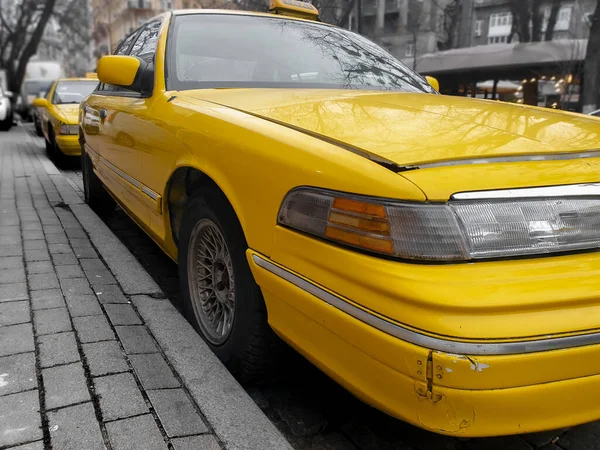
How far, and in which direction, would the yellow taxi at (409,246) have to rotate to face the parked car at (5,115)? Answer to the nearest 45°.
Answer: approximately 180°

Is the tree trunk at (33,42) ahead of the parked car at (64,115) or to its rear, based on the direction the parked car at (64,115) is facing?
to the rear

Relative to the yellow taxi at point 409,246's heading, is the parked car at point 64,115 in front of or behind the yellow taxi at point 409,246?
behind

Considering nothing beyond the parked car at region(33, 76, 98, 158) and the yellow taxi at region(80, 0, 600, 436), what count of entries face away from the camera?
0

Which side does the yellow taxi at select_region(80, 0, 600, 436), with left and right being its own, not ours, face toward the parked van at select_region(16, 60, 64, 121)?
back

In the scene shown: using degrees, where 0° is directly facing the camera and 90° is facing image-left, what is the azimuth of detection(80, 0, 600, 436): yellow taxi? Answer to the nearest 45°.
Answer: approximately 315°

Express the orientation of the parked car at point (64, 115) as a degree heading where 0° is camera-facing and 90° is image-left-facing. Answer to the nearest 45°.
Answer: approximately 0°

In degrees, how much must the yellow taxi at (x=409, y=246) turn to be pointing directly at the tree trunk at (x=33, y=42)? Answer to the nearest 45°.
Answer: approximately 180°

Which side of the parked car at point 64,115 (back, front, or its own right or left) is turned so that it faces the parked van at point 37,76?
back

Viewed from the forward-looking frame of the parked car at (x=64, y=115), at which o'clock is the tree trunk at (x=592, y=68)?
The tree trunk is roughly at 9 o'clock from the parked car.
